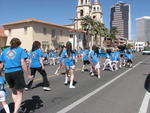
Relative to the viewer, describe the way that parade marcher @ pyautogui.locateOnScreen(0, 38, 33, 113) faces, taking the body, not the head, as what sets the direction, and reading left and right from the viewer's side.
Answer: facing away from the viewer and to the right of the viewer
